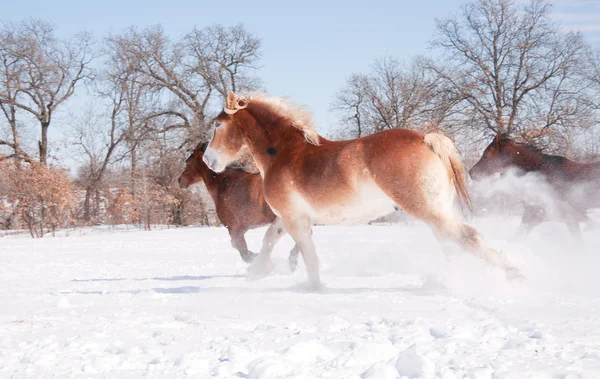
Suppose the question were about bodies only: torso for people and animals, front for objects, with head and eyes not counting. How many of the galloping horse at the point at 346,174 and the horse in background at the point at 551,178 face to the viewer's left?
2

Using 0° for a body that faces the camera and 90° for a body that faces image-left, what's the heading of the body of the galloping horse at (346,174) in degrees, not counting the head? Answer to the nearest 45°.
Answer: approximately 90°

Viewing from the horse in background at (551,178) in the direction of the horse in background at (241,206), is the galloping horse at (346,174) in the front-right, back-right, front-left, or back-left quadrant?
front-left

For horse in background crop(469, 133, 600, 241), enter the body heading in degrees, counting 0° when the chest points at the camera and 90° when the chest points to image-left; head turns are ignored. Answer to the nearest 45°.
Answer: approximately 90°

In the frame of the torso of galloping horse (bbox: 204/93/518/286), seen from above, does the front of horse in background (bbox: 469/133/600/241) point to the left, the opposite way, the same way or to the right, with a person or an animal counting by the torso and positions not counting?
the same way

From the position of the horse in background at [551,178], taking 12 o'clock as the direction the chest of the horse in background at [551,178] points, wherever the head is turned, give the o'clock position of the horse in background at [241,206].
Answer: the horse in background at [241,206] is roughly at 11 o'clock from the horse in background at [551,178].

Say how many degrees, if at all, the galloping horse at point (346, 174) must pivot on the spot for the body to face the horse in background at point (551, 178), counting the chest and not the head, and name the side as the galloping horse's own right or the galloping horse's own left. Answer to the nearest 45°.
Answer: approximately 135° to the galloping horse's own right

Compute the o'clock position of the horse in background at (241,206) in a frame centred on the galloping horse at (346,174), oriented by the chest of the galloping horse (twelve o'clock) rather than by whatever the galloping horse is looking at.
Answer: The horse in background is roughly at 2 o'clock from the galloping horse.

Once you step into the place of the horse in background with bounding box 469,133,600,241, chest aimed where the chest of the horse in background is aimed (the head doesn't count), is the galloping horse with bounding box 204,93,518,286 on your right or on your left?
on your left
